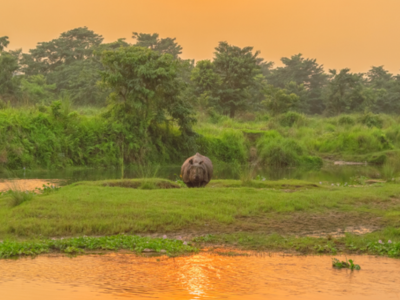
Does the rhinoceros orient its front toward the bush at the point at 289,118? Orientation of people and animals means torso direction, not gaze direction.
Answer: no

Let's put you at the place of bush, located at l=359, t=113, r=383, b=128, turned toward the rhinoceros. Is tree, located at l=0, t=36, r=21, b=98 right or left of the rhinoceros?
right
